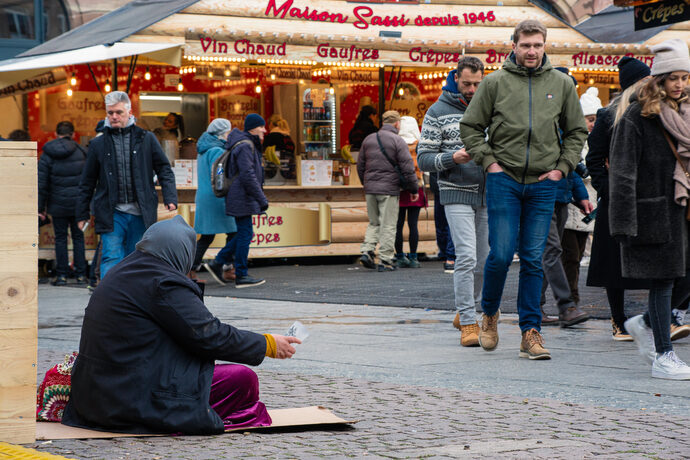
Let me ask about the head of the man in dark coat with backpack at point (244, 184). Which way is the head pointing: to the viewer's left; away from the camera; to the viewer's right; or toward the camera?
to the viewer's right

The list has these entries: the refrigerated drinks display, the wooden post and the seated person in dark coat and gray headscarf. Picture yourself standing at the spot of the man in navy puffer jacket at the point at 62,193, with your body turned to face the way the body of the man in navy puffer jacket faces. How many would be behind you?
2

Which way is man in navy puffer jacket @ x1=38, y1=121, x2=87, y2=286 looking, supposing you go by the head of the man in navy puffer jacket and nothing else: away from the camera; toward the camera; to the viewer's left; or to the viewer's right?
away from the camera

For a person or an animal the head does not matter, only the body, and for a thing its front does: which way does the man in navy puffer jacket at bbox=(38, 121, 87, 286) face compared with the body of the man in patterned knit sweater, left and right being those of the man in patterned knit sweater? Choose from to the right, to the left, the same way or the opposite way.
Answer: the opposite way

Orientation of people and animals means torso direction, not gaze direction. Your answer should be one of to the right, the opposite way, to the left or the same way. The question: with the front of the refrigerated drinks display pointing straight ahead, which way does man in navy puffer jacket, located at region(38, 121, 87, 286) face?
the opposite way

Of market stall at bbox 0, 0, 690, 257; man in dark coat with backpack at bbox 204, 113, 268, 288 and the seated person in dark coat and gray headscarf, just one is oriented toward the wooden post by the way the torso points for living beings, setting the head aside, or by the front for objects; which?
the market stall

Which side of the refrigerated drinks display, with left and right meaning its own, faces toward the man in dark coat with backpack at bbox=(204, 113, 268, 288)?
front

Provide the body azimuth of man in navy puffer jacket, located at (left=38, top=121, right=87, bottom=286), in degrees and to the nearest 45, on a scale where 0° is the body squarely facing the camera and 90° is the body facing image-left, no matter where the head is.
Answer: approximately 180°

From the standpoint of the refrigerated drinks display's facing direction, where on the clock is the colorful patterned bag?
The colorful patterned bag is roughly at 12 o'clock from the refrigerated drinks display.
